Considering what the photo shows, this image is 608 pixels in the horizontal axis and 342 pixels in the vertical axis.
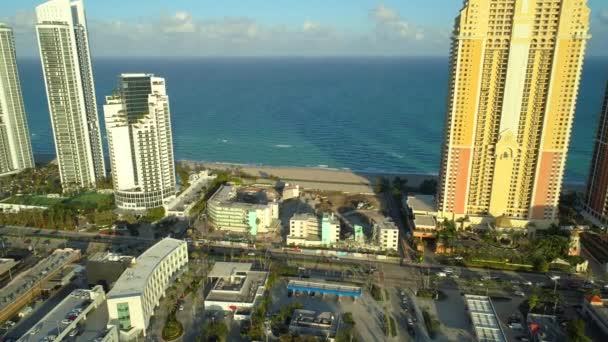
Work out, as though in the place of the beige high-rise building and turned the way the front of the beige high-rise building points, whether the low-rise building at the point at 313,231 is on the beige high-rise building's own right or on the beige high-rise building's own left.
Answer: on the beige high-rise building's own right

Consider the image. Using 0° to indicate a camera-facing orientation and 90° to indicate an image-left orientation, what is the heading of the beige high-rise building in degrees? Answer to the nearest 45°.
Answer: approximately 0°

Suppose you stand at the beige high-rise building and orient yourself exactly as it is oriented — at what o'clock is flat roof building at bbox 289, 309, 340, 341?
The flat roof building is roughly at 1 o'clock from the beige high-rise building.

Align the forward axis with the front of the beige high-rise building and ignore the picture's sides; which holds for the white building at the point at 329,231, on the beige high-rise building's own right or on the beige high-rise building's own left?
on the beige high-rise building's own right

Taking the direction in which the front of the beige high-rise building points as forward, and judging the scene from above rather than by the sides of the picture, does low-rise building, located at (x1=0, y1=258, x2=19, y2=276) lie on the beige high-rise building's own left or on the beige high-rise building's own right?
on the beige high-rise building's own right

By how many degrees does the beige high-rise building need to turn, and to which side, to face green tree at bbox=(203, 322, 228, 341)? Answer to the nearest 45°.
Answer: approximately 45° to its right

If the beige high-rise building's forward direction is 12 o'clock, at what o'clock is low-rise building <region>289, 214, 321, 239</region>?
The low-rise building is roughly at 2 o'clock from the beige high-rise building.

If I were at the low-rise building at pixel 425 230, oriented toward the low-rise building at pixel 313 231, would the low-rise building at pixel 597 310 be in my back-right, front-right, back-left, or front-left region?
back-left
